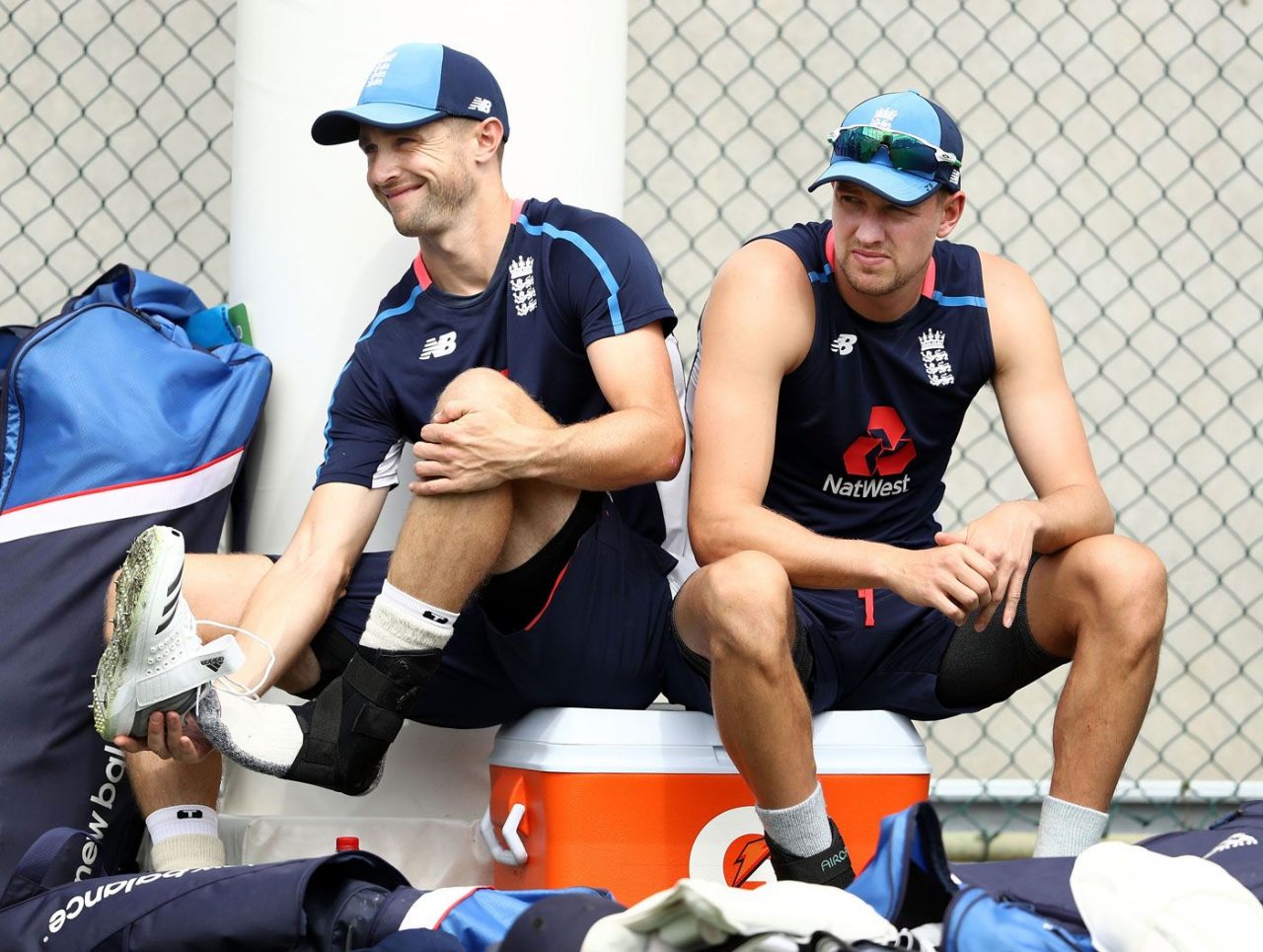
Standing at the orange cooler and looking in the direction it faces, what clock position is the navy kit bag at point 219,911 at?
The navy kit bag is roughly at 1 o'clock from the orange cooler.

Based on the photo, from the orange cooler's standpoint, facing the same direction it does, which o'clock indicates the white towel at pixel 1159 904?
The white towel is roughly at 11 o'clock from the orange cooler.

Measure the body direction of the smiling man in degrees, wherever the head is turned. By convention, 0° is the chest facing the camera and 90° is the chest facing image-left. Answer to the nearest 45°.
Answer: approximately 45°

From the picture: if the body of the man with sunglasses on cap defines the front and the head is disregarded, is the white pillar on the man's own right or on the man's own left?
on the man's own right

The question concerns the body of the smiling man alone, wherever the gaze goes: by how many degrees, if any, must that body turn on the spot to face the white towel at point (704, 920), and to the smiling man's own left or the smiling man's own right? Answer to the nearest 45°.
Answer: approximately 45° to the smiling man's own left

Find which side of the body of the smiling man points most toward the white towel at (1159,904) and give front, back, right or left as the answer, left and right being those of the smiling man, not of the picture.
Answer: left

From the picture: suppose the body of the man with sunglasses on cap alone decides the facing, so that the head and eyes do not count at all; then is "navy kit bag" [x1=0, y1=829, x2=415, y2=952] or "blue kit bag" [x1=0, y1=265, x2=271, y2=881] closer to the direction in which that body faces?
the navy kit bag

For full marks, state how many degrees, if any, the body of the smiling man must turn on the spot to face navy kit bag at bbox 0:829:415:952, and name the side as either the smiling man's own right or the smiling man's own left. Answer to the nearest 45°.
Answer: approximately 45° to the smiling man's own left

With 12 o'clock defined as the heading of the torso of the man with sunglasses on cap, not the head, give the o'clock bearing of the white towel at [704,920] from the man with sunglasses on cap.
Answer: The white towel is roughly at 12 o'clock from the man with sunglasses on cap.
